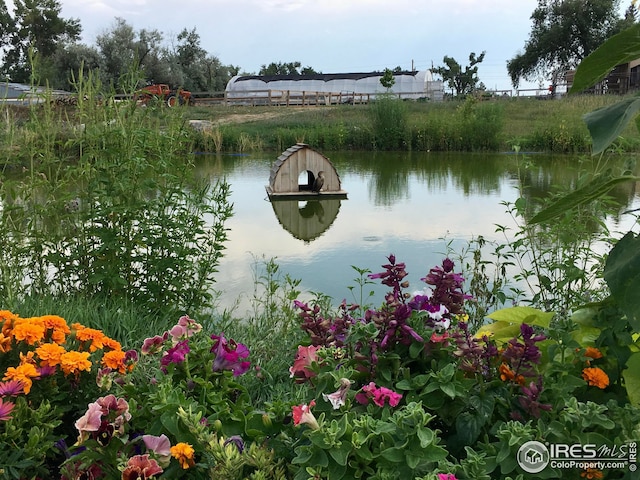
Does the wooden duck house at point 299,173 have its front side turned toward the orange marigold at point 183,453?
yes

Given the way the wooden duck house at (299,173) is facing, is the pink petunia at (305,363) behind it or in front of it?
in front

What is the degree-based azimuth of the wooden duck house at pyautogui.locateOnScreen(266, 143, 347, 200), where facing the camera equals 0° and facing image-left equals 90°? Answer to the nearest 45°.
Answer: approximately 0°

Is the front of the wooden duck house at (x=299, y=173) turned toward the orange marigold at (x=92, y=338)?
yes

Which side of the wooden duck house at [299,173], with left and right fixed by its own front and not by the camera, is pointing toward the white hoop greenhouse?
back

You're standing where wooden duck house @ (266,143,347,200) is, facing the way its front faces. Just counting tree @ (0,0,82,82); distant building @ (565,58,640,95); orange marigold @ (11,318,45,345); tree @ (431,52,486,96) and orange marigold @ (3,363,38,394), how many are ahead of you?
2

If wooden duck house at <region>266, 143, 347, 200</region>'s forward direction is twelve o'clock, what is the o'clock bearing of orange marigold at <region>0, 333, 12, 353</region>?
The orange marigold is roughly at 12 o'clock from the wooden duck house.

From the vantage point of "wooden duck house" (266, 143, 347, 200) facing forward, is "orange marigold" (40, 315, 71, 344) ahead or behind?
ahead

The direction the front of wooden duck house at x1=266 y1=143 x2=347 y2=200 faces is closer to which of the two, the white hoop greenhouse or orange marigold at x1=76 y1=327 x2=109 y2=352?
the orange marigold

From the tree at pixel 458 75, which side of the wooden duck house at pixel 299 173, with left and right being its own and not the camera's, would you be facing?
back

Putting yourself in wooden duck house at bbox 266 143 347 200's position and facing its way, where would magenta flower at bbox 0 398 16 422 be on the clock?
The magenta flower is roughly at 12 o'clock from the wooden duck house.
